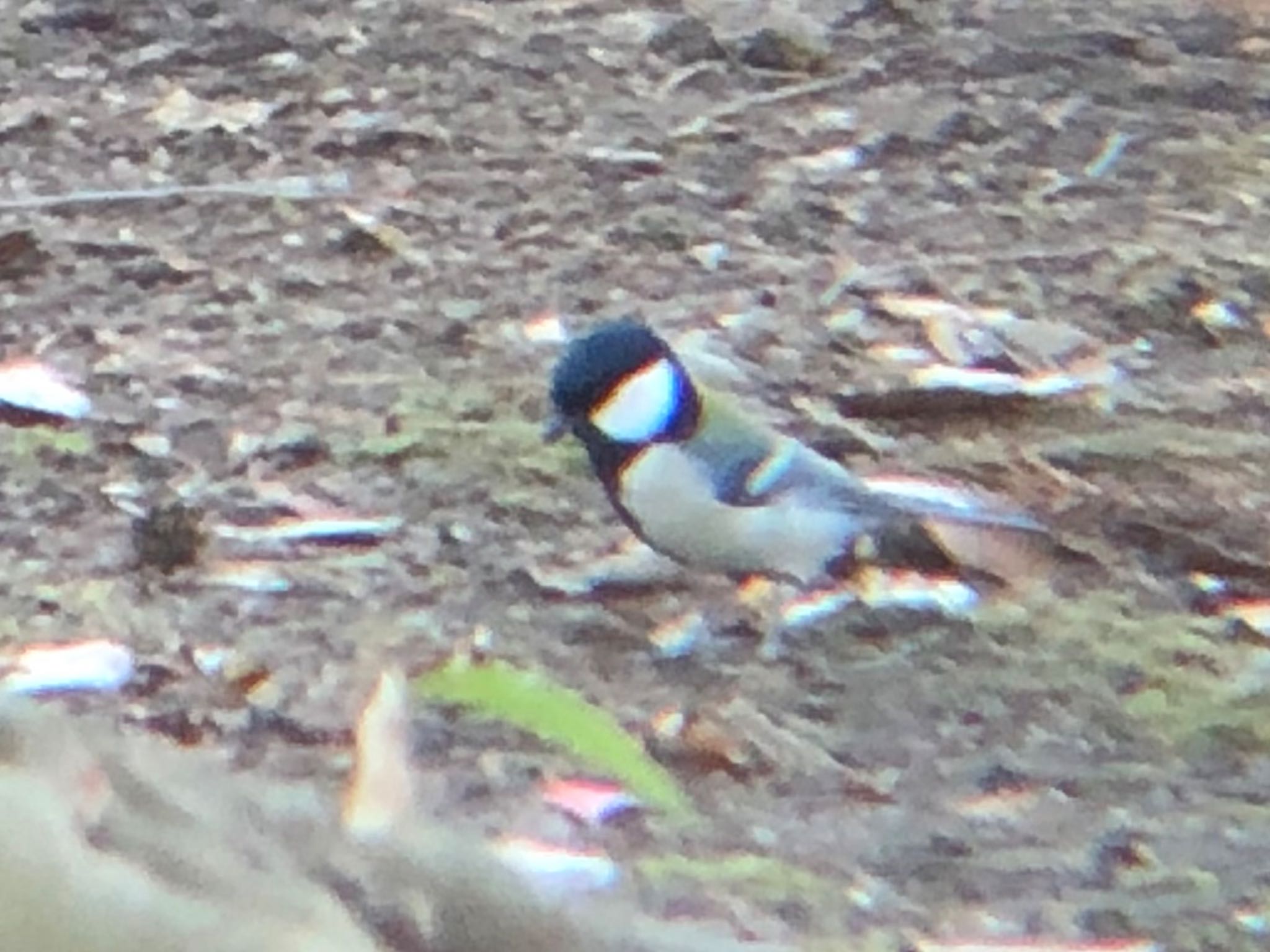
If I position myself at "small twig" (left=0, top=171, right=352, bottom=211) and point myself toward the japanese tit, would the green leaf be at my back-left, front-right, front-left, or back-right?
front-right

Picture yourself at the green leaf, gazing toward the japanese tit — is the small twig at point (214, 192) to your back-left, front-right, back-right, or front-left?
front-left

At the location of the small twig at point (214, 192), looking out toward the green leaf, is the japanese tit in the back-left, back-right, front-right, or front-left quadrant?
front-left

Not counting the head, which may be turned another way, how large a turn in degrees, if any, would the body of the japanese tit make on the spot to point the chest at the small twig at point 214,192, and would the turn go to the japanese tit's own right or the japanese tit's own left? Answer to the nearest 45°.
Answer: approximately 45° to the japanese tit's own right

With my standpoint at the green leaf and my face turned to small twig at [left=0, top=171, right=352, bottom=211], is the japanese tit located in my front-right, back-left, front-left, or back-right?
front-right

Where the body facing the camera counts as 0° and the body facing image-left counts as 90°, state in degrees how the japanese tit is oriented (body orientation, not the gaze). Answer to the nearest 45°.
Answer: approximately 90°
